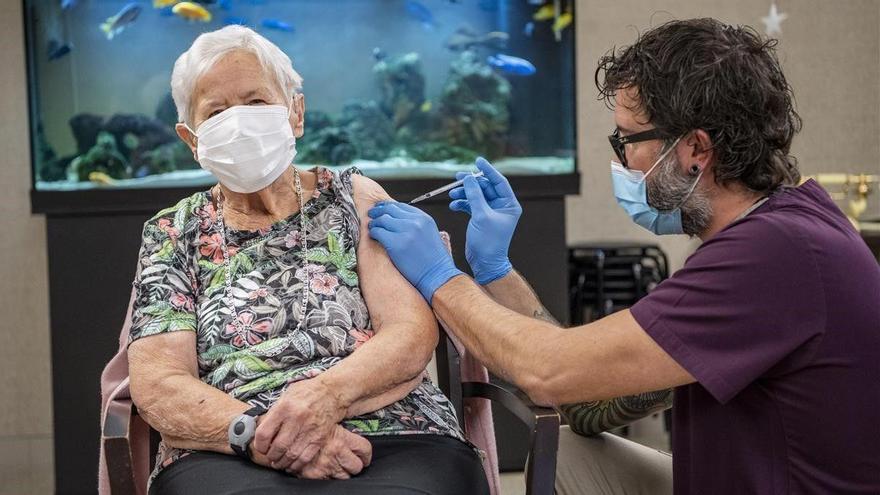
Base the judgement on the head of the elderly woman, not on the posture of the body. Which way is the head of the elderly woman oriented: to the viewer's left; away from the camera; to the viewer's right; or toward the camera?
toward the camera

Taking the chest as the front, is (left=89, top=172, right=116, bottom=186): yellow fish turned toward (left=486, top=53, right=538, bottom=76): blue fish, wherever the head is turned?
no

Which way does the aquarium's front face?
toward the camera

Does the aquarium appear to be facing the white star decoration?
no

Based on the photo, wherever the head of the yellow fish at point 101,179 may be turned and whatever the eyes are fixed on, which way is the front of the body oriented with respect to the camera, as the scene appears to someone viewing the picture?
to the viewer's left

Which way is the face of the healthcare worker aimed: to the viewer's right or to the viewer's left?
to the viewer's left

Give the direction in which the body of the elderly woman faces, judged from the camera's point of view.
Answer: toward the camera

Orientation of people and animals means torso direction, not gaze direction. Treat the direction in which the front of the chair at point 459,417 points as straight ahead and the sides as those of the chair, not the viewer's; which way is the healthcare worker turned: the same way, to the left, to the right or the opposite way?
to the right

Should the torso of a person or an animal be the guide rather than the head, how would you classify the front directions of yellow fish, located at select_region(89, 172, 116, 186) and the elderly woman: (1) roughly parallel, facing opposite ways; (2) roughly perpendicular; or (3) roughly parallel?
roughly perpendicular

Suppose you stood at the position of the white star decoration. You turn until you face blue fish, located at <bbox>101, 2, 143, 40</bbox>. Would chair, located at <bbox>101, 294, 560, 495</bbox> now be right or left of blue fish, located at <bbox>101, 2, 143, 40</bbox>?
left

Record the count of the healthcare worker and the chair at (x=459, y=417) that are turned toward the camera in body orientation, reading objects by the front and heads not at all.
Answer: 1

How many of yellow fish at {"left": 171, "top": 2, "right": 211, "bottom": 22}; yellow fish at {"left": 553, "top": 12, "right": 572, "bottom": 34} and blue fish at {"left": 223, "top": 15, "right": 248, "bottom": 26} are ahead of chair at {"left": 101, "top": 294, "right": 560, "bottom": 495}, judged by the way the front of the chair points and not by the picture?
0

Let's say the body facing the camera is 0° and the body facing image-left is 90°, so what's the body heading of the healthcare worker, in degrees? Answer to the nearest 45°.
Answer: approximately 90°

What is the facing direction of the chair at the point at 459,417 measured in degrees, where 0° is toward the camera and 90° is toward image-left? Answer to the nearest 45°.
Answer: approximately 0°
